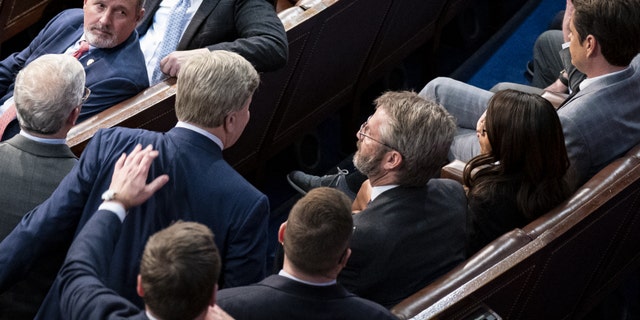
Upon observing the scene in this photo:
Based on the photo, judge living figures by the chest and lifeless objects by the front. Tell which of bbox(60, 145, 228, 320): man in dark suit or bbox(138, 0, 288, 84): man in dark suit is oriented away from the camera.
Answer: bbox(60, 145, 228, 320): man in dark suit

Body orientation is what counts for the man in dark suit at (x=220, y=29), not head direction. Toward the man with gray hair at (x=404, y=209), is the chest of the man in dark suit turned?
no

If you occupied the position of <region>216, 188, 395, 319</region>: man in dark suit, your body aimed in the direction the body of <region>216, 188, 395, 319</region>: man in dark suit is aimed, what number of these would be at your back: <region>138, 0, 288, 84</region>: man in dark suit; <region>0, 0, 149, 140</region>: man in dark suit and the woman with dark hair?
0

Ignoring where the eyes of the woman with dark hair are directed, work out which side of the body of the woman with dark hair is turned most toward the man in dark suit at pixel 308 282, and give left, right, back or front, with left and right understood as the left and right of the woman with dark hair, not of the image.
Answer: left

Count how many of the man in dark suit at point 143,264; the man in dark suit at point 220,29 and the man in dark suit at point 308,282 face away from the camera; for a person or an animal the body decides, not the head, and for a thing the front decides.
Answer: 2

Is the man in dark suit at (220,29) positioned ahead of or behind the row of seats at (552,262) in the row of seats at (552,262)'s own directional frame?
ahead

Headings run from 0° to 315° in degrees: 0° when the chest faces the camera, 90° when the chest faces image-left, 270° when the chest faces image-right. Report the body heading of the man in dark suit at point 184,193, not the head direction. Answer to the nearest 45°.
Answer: approximately 225°

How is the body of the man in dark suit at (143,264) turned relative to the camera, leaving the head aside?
away from the camera

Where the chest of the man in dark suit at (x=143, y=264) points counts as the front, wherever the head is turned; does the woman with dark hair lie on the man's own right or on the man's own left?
on the man's own right

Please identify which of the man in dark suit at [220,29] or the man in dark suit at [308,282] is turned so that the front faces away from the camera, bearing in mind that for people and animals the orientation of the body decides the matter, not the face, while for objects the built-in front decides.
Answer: the man in dark suit at [308,282]

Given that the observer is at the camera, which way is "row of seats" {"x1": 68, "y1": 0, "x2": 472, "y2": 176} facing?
facing away from the viewer and to the left of the viewer

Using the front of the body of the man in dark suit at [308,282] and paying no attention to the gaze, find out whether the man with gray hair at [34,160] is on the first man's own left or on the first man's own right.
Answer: on the first man's own left

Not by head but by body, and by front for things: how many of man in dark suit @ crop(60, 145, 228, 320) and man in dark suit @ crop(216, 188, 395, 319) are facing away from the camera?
2

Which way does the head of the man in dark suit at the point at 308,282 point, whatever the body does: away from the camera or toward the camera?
away from the camera
